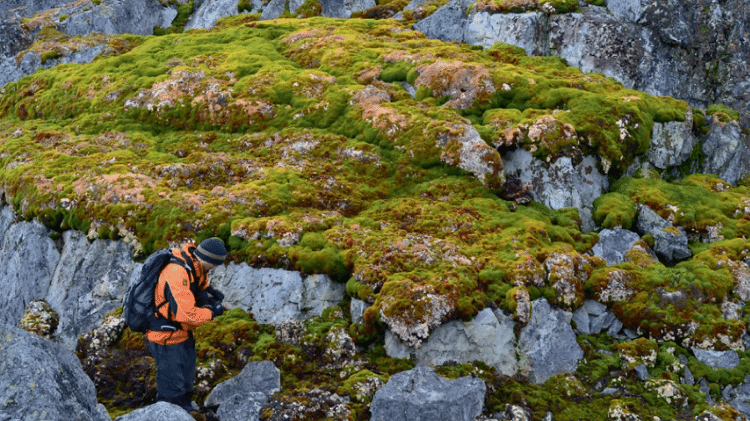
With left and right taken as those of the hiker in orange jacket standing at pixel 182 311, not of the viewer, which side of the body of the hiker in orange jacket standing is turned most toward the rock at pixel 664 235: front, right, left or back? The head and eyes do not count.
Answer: front

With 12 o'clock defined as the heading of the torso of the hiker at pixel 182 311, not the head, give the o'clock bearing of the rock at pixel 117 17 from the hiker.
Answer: The rock is roughly at 9 o'clock from the hiker.

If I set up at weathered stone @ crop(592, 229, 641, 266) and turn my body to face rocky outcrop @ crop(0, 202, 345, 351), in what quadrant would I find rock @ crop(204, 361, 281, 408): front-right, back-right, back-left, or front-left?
front-left

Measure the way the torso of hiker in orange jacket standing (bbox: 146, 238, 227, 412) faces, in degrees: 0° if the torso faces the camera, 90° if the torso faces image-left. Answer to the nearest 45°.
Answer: approximately 270°

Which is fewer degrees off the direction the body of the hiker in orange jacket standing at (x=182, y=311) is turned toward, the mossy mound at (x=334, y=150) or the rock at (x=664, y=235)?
the rock

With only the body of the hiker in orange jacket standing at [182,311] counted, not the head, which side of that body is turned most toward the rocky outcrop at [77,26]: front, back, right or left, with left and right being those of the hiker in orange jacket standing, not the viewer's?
left

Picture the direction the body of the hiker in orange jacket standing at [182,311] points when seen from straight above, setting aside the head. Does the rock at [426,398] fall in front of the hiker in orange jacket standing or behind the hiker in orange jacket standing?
in front

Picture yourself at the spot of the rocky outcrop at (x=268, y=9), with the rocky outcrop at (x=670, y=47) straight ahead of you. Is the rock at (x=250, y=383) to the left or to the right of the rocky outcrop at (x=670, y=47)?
right

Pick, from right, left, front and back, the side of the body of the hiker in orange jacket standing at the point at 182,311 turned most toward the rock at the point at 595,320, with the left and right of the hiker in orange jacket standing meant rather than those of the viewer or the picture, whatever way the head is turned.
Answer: front
